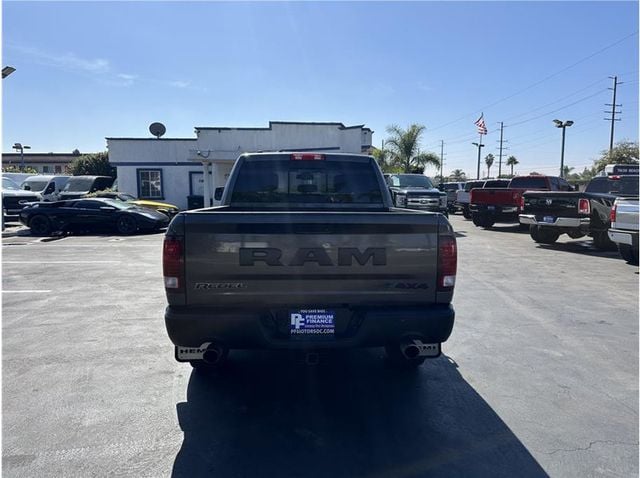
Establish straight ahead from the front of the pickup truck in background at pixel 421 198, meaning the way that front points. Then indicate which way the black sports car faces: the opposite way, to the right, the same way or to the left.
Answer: to the left

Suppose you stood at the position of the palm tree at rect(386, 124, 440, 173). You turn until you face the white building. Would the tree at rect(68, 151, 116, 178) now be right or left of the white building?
right

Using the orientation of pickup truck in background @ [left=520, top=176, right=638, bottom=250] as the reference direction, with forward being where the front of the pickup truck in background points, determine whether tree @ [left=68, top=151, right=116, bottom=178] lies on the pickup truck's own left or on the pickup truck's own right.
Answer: on the pickup truck's own left

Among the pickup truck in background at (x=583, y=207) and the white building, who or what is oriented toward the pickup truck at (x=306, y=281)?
the white building

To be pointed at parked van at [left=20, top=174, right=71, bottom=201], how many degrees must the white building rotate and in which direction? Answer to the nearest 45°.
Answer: approximately 90° to its right

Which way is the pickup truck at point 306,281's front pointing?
away from the camera

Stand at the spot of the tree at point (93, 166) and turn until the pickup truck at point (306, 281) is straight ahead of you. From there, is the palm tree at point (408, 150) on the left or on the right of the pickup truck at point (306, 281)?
left

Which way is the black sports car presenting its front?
to the viewer's right

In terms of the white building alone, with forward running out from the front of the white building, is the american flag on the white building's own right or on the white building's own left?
on the white building's own left

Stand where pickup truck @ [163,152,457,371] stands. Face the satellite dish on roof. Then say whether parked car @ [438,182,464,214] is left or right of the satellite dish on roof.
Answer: right

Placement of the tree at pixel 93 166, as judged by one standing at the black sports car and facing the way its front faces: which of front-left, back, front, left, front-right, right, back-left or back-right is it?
left

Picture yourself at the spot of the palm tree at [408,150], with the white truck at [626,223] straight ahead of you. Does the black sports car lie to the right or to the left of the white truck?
right
